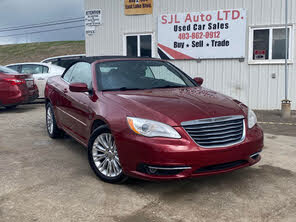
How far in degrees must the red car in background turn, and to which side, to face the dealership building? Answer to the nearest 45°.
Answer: approximately 135° to its right

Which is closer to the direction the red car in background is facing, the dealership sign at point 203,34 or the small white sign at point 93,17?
the small white sign

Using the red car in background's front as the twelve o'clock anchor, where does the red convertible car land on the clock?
The red convertible car is roughly at 7 o'clock from the red car in background.

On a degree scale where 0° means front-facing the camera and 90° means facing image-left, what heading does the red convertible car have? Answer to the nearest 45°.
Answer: approximately 315°

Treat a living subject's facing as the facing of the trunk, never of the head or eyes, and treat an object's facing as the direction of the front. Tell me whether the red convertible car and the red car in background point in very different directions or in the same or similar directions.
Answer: very different directions

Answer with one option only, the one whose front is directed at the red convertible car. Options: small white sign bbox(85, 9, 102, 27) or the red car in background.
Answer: the small white sign

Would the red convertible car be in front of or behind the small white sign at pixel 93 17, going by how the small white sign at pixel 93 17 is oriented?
in front

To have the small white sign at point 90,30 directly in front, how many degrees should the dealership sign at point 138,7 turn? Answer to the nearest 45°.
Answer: approximately 135° to its right

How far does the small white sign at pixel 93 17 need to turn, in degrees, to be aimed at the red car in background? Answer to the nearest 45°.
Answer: approximately 45° to its right

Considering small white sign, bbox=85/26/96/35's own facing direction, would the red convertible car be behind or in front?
in front

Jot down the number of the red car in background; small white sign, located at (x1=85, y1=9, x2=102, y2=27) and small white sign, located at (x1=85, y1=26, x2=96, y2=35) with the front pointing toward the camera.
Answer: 2
